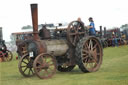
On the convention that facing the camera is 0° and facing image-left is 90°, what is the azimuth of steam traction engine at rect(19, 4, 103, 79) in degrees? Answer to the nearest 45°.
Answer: approximately 45°
